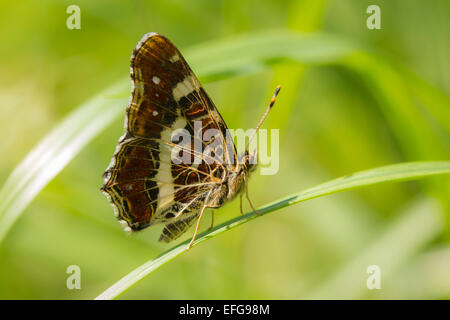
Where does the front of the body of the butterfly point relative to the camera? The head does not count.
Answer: to the viewer's right
